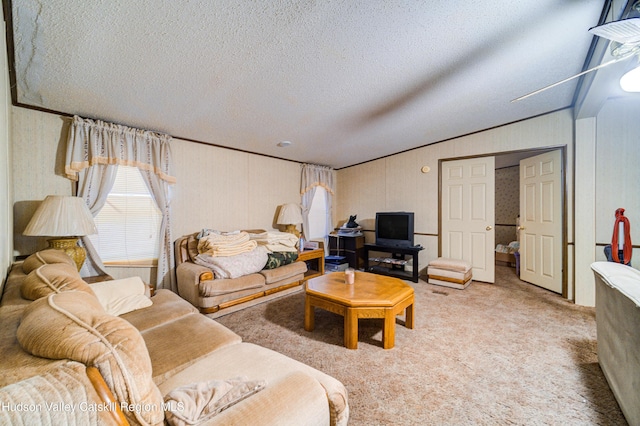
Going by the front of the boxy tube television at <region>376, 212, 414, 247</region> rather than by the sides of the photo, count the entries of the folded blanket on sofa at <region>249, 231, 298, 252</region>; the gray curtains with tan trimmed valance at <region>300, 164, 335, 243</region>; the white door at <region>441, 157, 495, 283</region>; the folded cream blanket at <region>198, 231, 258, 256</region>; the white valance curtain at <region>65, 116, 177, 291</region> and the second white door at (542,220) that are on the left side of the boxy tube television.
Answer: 2

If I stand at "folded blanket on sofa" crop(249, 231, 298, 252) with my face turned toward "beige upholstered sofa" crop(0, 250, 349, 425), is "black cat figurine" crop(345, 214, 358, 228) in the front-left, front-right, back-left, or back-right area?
back-left

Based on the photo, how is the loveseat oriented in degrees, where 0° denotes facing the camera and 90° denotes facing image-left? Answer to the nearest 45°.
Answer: approximately 315°

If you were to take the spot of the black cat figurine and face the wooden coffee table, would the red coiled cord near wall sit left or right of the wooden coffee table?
left

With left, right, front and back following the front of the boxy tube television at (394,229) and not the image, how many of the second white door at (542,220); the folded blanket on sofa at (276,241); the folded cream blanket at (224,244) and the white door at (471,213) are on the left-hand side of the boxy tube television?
2

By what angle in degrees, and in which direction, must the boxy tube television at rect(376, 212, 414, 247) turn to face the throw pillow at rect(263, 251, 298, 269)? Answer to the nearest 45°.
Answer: approximately 45° to its right

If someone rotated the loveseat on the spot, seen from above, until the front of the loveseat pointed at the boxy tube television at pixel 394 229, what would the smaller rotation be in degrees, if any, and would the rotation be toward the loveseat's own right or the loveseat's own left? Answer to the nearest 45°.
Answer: approximately 45° to the loveseat's own left

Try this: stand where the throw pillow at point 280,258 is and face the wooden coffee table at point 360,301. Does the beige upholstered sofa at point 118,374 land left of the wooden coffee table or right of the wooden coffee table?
right

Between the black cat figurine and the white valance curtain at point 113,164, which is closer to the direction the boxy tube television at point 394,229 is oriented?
the white valance curtain

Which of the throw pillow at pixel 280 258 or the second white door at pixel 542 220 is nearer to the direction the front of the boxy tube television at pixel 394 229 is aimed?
the throw pillow

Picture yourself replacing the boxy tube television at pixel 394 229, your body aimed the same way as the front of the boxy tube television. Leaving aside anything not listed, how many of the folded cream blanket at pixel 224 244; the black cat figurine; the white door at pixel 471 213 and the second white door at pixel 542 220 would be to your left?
2

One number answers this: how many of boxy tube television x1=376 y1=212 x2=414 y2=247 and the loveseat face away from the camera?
0
